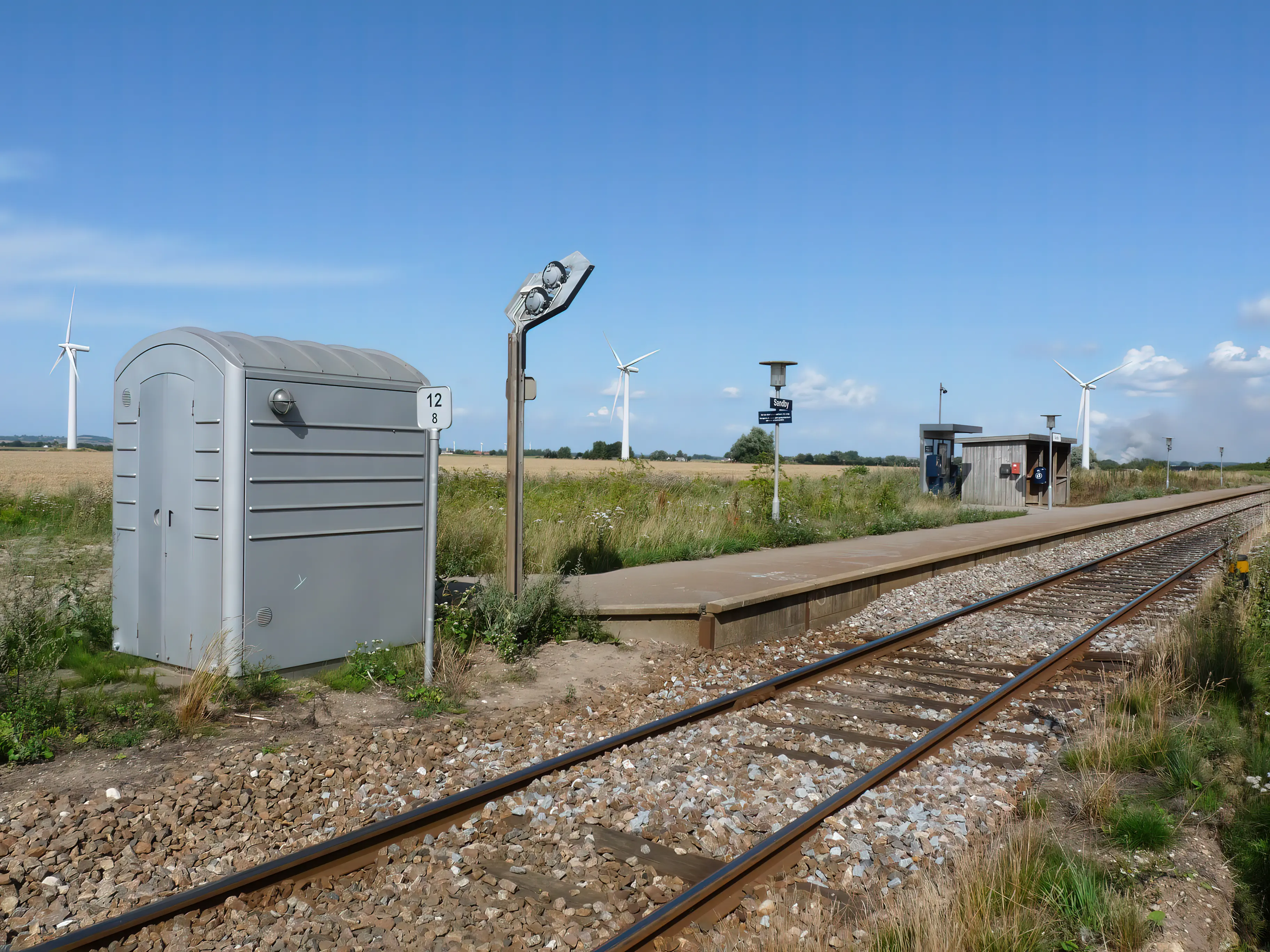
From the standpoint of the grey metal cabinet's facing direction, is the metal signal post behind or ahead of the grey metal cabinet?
behind

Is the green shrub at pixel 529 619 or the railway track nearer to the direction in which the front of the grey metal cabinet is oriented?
the railway track

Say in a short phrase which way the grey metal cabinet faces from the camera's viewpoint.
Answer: facing the viewer and to the left of the viewer

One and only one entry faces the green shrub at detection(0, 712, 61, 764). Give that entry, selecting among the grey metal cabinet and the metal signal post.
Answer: the grey metal cabinet
